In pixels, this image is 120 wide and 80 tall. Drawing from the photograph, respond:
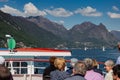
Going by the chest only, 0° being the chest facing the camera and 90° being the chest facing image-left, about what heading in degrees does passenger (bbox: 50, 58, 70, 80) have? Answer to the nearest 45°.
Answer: approximately 180°

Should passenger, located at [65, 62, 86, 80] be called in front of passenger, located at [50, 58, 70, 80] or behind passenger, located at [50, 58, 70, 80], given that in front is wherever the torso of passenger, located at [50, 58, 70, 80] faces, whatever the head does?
behind
